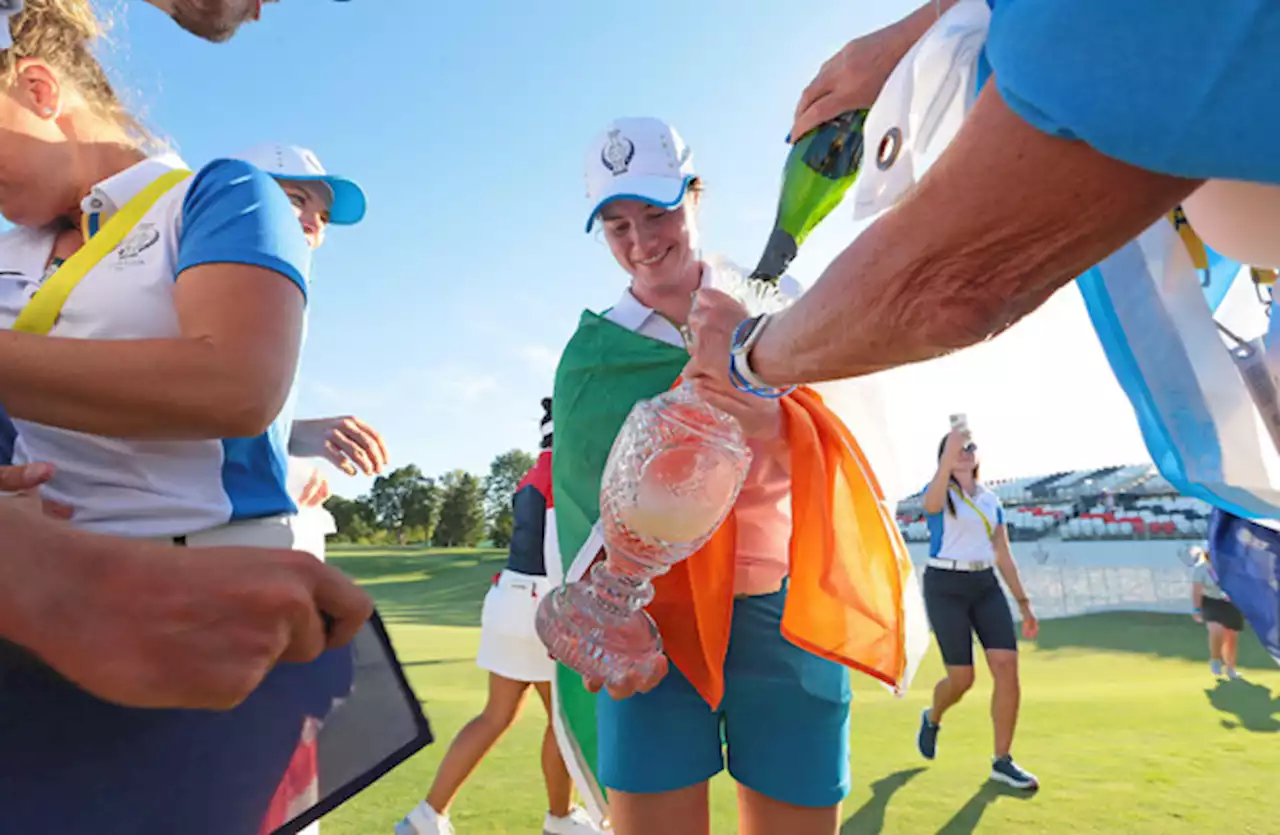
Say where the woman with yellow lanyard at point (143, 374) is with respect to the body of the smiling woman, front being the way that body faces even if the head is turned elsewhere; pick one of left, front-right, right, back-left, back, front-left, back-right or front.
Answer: front-right

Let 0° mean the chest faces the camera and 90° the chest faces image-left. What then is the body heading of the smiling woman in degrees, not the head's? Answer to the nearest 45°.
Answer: approximately 0°

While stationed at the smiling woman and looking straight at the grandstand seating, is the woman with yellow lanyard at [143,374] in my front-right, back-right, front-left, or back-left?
back-left

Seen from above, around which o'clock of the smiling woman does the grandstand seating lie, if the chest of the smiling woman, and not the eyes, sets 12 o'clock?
The grandstand seating is roughly at 7 o'clock from the smiling woman.

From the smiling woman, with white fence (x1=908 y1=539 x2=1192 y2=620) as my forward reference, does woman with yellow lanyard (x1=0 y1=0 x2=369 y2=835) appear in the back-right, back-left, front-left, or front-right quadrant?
back-left

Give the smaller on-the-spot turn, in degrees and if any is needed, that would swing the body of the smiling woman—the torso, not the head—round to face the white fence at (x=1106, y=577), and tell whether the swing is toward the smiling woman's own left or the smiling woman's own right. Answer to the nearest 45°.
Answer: approximately 135° to the smiling woman's own left

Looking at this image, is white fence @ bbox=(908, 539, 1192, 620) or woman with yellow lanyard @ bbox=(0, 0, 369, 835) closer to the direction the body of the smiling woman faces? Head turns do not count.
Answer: the woman with yellow lanyard
